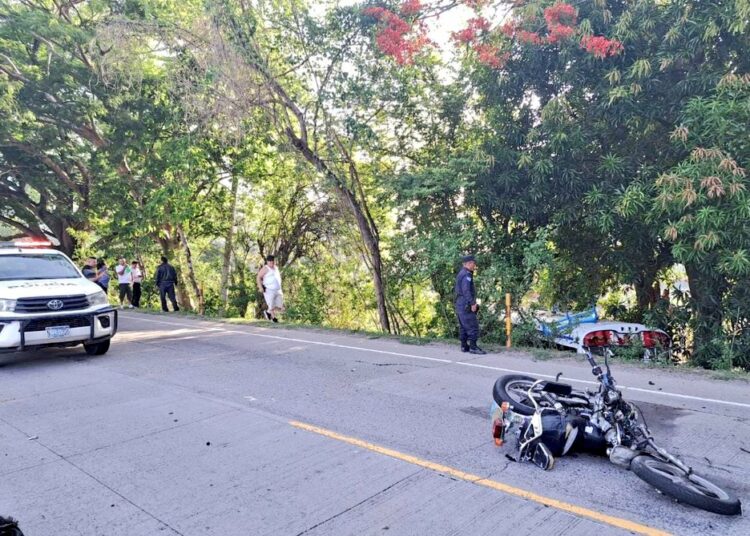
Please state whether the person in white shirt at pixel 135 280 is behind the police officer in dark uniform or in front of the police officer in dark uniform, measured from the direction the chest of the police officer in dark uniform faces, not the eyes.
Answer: behind

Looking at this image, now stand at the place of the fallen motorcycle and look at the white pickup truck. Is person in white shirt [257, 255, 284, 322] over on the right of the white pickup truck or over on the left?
right

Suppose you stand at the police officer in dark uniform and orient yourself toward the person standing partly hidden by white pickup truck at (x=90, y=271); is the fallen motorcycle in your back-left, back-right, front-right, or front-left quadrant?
back-left
